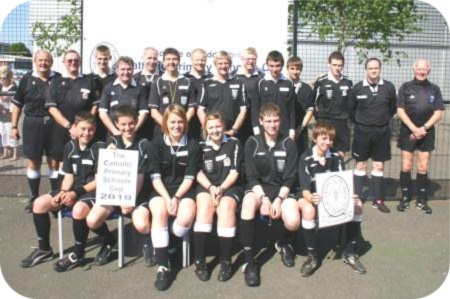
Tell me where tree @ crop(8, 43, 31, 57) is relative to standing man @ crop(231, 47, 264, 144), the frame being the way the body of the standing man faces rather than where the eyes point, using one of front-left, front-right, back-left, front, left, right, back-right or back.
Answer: back-right

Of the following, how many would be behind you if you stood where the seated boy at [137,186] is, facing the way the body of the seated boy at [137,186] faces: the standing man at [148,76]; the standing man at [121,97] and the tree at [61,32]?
3

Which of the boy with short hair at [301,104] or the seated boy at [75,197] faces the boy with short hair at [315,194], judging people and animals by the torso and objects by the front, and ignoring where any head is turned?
the boy with short hair at [301,104]

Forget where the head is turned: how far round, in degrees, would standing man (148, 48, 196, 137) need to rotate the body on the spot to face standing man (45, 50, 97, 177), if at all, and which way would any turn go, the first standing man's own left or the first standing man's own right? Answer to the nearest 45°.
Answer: approximately 90° to the first standing man's own right

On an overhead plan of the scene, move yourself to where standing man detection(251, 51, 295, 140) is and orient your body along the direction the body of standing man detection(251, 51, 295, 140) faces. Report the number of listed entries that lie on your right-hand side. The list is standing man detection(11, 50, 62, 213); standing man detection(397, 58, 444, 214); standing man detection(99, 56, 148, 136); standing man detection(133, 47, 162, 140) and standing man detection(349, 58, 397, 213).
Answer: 3

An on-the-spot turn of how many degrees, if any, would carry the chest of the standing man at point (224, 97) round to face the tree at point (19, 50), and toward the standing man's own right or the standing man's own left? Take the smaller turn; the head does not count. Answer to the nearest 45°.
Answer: approximately 135° to the standing man's own right

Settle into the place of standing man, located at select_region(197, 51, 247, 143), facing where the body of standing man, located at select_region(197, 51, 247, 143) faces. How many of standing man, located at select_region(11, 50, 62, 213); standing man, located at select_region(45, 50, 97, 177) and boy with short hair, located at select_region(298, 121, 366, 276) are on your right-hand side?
2

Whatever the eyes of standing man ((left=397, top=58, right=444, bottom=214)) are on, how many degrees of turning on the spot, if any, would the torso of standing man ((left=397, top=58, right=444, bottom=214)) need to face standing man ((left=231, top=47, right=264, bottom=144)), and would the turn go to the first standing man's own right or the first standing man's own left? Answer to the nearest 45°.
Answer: approximately 45° to the first standing man's own right
